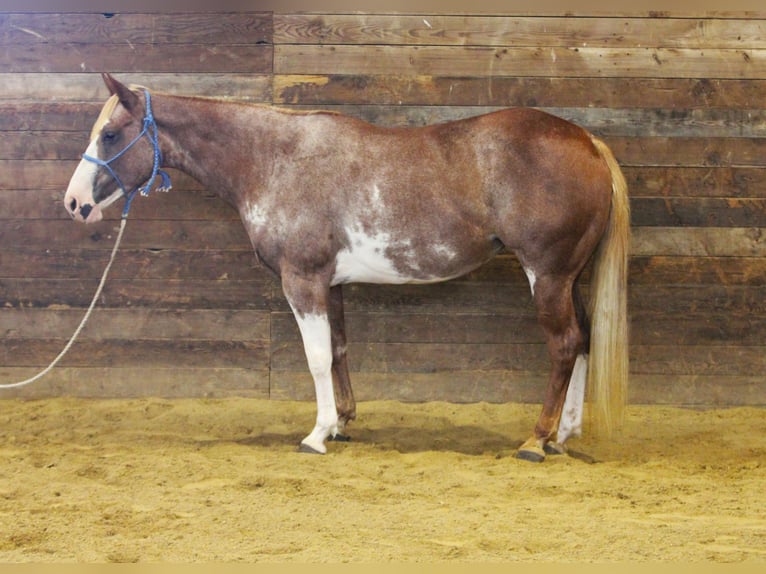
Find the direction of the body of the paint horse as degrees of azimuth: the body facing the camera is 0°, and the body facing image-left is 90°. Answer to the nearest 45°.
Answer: approximately 90°
